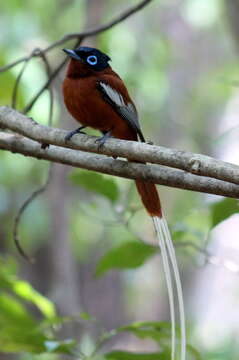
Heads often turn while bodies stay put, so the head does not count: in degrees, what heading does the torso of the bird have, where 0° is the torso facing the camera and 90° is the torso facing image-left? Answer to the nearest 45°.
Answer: approximately 45°
